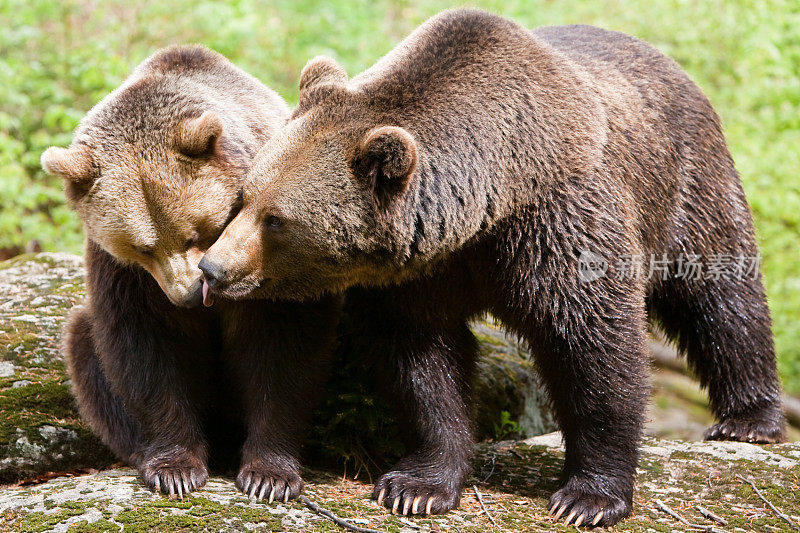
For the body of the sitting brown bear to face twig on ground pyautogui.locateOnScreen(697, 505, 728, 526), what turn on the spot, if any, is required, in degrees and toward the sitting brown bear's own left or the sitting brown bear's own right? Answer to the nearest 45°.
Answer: approximately 90° to the sitting brown bear's own left

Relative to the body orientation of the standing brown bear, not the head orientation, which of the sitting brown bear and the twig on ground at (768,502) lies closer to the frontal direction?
the sitting brown bear

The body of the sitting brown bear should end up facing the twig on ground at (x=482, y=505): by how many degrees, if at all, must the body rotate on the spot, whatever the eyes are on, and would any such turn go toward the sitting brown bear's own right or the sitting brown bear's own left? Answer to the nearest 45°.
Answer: approximately 90° to the sitting brown bear's own left

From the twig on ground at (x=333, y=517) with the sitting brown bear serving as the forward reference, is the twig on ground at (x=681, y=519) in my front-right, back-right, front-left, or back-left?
back-right

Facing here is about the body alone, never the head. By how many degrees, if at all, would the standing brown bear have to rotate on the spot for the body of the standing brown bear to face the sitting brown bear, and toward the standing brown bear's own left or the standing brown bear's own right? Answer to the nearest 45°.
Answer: approximately 45° to the standing brown bear's own right

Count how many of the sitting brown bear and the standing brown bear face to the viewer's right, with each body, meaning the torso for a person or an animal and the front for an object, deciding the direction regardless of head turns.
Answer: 0

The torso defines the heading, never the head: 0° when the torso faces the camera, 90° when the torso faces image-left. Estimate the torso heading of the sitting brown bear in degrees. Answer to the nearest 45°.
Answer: approximately 0°
